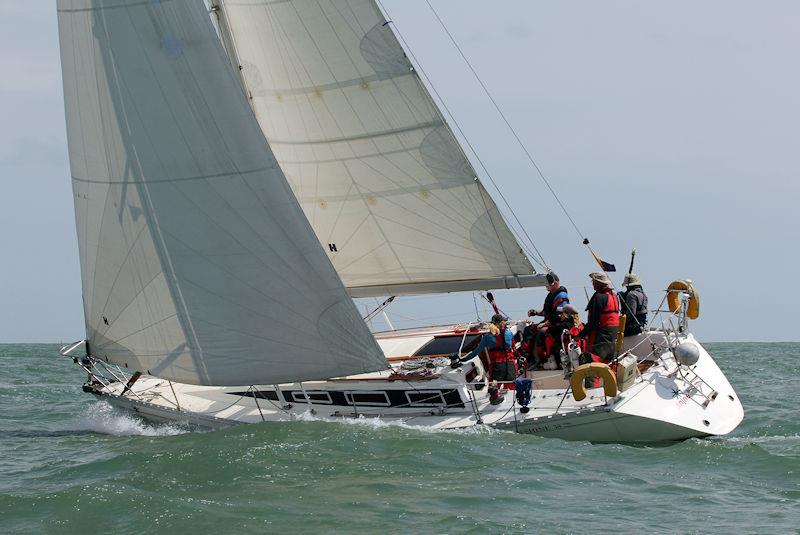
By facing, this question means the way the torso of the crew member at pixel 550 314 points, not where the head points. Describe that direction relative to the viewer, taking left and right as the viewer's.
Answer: facing to the left of the viewer

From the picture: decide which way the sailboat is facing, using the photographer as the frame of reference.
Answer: facing away from the viewer and to the left of the viewer

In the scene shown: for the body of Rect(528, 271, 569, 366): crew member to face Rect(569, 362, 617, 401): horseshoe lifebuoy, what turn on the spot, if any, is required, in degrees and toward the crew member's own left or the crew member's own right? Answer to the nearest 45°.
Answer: approximately 90° to the crew member's own left
